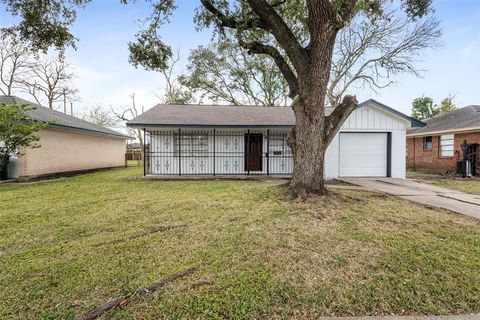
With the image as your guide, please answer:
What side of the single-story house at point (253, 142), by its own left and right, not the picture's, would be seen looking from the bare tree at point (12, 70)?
right

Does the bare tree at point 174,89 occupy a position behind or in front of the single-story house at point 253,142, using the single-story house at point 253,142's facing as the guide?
behind

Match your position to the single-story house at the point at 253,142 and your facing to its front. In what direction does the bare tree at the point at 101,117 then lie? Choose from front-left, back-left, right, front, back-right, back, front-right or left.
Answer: back-right

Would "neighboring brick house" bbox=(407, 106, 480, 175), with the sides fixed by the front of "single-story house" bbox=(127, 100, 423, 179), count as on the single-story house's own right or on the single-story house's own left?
on the single-story house's own left

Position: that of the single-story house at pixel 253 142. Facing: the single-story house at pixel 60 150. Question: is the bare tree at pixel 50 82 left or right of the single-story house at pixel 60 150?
right

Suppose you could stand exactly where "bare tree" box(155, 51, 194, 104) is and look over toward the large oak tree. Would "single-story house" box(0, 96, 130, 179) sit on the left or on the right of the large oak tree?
right

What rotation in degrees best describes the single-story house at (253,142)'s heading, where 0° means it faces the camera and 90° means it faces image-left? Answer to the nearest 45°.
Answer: approximately 0°

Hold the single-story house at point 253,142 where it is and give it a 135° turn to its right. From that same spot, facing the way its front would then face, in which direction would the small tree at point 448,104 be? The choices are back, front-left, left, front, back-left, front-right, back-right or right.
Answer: right

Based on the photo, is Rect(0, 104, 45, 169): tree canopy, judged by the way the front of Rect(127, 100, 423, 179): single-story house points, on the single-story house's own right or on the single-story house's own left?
on the single-story house's own right

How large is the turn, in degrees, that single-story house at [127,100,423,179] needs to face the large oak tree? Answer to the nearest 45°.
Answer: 0° — it already faces it

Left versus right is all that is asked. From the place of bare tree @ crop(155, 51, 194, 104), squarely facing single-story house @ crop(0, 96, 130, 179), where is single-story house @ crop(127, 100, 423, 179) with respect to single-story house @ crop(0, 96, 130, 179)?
left

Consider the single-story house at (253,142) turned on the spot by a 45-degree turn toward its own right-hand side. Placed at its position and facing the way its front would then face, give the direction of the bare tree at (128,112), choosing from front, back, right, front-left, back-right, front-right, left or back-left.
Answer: right
